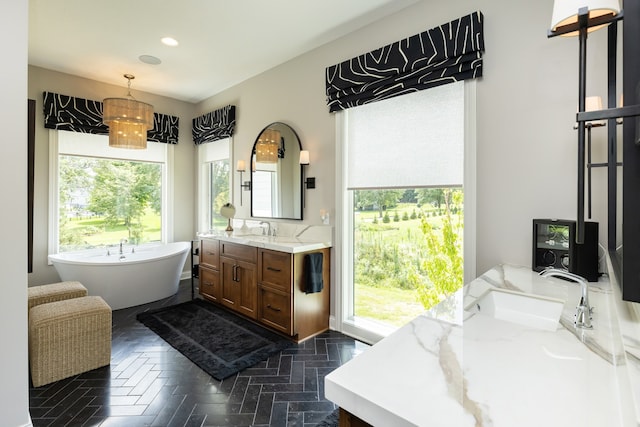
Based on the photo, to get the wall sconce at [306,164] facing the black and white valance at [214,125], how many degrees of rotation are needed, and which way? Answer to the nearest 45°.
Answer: approximately 90° to its right

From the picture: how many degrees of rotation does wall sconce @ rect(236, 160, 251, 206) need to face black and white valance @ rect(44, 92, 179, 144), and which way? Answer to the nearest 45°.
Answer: approximately 45° to its right

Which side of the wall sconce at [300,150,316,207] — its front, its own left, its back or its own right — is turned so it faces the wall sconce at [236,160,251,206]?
right

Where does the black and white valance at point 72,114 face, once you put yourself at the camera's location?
facing the viewer and to the right of the viewer

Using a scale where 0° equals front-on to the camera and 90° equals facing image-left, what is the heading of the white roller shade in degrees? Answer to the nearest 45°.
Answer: approximately 45°

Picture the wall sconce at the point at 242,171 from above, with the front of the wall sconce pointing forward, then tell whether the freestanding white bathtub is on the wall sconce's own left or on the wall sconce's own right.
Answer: on the wall sconce's own right

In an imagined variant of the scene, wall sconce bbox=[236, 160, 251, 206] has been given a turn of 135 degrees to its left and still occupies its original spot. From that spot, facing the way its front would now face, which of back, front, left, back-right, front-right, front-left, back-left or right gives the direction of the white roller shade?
front-right

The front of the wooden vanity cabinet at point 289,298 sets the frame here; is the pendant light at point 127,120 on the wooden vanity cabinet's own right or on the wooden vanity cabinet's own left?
on the wooden vanity cabinet's own right

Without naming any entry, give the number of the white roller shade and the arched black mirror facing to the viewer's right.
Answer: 0
